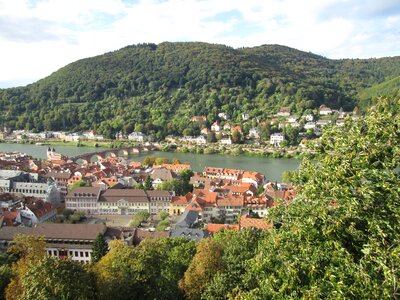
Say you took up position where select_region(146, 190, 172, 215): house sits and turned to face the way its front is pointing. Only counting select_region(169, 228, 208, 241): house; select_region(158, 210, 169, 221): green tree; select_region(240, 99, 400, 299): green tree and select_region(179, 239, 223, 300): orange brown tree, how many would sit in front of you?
4

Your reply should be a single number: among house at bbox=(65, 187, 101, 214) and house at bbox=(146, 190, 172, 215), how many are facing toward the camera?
2

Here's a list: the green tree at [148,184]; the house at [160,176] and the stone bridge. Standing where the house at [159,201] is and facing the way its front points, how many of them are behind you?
3

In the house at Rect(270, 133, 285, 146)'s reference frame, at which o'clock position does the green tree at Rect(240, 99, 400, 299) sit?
The green tree is roughly at 12 o'clock from the house.

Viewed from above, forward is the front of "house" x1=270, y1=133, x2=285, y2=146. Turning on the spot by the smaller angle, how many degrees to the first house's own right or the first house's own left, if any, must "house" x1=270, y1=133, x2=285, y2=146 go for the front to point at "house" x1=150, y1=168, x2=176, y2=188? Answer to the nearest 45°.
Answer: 0° — it already faces it

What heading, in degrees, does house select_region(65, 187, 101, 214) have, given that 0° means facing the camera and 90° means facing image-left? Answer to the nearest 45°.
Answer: approximately 0°

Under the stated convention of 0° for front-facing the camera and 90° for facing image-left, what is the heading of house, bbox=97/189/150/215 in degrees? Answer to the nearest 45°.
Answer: approximately 0°

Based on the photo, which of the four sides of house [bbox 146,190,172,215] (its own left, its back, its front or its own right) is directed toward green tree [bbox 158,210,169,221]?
front

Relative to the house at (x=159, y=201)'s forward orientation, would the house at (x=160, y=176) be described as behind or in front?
behind
